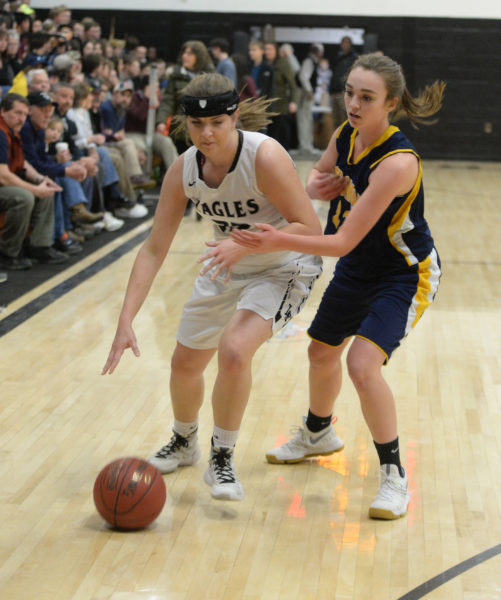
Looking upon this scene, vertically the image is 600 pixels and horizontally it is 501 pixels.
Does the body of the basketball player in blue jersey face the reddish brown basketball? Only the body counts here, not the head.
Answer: yes

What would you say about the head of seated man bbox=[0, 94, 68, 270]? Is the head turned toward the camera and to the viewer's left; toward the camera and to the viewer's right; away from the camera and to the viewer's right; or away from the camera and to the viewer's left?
toward the camera and to the viewer's right

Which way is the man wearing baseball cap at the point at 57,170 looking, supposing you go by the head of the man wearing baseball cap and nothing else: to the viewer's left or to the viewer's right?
to the viewer's right

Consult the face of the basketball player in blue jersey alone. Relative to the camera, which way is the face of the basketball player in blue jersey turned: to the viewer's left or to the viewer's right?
to the viewer's left

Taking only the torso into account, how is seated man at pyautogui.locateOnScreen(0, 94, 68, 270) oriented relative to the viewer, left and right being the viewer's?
facing the viewer and to the right of the viewer

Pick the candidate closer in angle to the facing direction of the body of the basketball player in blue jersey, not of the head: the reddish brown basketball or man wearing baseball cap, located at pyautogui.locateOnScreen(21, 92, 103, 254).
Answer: the reddish brown basketball

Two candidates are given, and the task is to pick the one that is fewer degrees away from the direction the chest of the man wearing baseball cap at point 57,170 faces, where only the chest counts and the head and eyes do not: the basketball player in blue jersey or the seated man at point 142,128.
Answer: the basketball player in blue jersey

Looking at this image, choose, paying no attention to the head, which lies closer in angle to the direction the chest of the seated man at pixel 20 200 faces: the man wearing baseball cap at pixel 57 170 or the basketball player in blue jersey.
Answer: the basketball player in blue jersey

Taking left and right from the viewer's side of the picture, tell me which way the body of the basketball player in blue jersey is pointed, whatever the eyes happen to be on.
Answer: facing the viewer and to the left of the viewer

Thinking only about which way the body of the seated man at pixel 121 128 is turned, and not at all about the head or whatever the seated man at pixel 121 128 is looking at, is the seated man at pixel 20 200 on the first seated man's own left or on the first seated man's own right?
on the first seated man's own right

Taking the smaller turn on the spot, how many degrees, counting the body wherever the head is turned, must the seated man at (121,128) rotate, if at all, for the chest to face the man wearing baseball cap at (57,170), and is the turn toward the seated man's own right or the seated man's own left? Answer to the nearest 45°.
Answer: approximately 45° to the seated man's own right

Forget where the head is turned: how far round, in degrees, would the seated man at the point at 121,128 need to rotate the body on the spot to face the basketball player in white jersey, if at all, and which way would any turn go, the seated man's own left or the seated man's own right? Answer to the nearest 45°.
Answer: approximately 45° to the seated man's own right

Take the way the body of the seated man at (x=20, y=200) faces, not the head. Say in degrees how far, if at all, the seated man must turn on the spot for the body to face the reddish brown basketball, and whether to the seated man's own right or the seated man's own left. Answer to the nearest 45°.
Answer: approximately 45° to the seated man's own right

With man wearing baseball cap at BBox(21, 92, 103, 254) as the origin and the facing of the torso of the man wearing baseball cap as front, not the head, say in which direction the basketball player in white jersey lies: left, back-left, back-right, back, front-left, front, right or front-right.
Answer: front-right

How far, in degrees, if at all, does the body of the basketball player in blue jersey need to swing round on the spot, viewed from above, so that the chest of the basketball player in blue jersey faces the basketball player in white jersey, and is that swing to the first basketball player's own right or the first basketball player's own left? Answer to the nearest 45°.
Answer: approximately 45° to the first basketball player's own right

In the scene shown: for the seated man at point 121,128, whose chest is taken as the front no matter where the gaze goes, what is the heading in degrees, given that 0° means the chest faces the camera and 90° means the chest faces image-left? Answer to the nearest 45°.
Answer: approximately 315°
